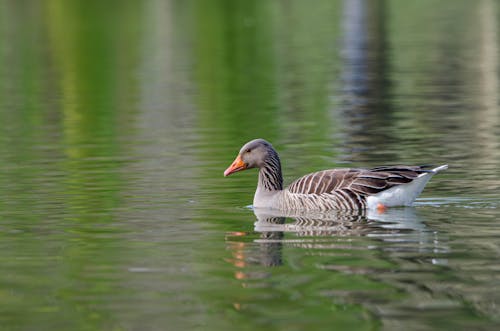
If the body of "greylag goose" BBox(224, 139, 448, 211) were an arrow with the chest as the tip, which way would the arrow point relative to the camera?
to the viewer's left
